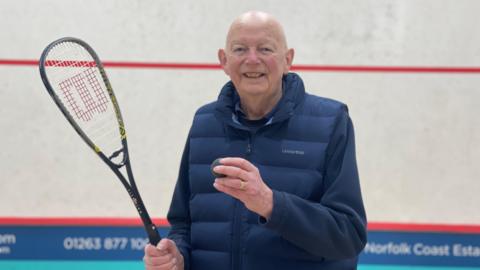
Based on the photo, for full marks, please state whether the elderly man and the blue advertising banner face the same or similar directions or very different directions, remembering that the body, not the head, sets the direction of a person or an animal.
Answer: same or similar directions

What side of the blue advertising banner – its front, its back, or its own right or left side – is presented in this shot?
front

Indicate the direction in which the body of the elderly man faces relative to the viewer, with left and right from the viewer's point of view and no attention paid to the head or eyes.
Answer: facing the viewer

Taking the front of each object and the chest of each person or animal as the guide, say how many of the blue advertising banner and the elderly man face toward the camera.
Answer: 2

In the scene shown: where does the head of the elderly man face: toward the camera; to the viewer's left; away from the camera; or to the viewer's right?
toward the camera
